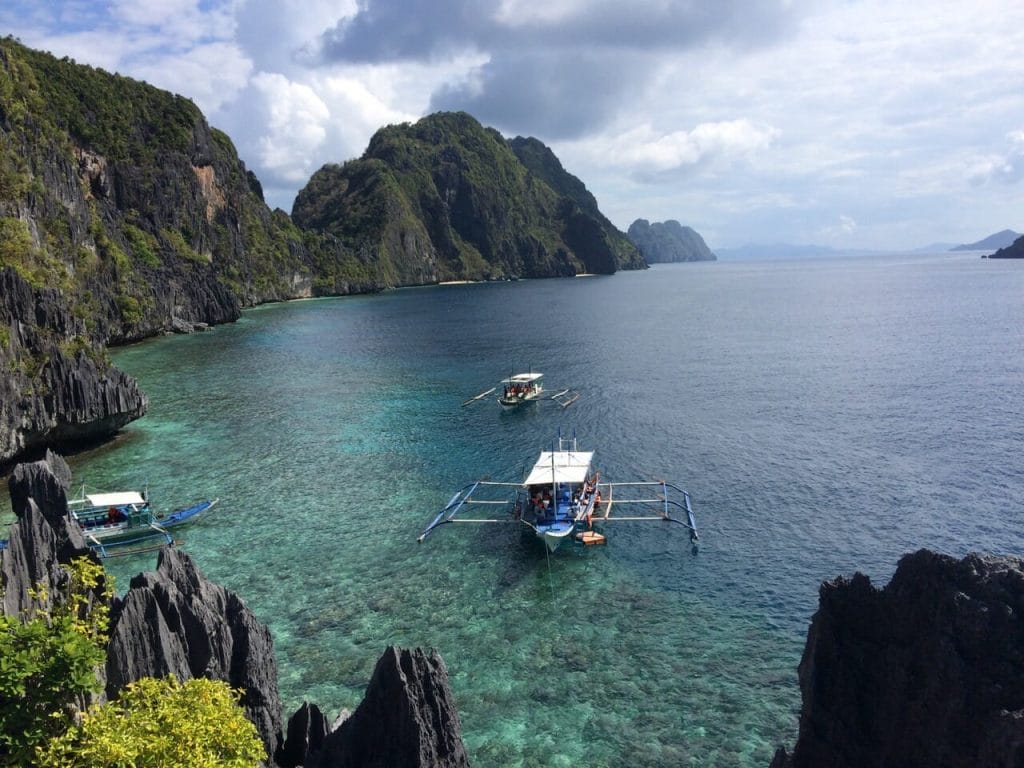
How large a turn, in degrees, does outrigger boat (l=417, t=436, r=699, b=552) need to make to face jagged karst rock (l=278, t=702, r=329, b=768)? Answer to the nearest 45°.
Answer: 0° — it already faces it

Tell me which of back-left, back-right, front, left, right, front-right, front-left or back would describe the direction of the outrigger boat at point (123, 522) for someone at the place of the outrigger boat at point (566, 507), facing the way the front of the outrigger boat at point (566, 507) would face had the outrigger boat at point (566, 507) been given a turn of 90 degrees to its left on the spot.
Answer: back

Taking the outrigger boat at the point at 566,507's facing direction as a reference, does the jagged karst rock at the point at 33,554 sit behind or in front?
in front

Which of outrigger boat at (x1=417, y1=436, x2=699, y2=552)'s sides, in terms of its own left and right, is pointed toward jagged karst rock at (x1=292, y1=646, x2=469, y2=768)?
front

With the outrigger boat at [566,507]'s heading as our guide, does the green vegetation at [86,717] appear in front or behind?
in front

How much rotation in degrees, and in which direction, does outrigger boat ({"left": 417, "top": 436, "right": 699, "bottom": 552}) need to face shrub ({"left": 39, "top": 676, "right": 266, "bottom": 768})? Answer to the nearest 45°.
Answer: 0° — it already faces it

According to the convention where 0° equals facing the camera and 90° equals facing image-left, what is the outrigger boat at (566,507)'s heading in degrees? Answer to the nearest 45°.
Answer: approximately 0°

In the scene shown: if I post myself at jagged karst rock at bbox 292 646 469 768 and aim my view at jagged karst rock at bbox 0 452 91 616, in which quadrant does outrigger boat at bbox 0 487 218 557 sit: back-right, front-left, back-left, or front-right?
front-right
